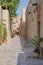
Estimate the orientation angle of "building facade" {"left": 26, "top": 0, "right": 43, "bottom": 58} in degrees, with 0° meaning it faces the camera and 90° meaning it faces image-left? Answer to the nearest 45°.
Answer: approximately 45°
